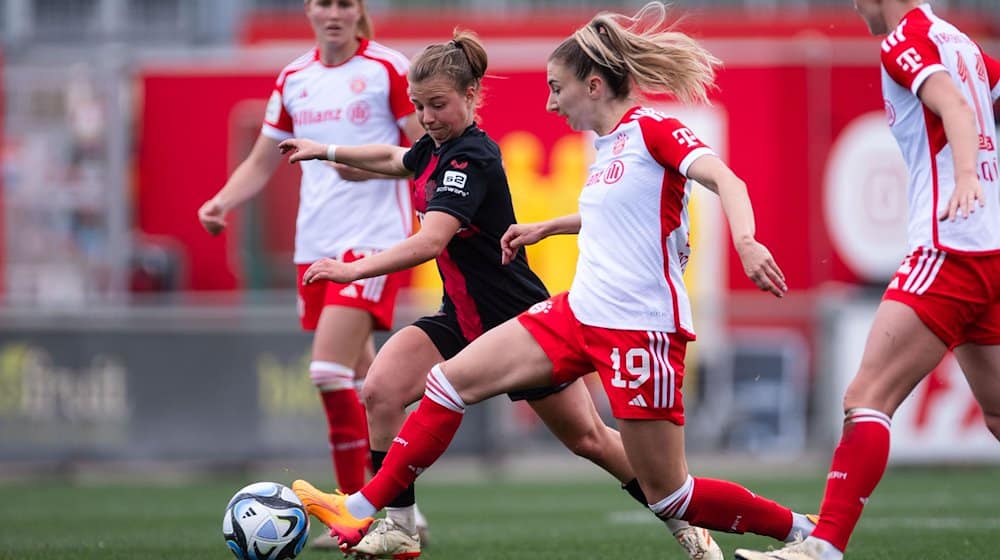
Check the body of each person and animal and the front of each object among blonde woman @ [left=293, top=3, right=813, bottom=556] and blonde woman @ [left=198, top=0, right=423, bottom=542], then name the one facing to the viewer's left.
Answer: blonde woman @ [left=293, top=3, right=813, bottom=556]

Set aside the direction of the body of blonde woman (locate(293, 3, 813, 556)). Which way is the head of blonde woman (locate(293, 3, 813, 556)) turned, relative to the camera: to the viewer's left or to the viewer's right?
to the viewer's left

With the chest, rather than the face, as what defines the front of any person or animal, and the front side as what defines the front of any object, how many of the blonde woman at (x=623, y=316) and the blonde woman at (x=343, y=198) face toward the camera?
1

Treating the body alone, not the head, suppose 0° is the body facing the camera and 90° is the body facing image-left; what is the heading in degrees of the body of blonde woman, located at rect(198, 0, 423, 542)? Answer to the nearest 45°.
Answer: approximately 0°

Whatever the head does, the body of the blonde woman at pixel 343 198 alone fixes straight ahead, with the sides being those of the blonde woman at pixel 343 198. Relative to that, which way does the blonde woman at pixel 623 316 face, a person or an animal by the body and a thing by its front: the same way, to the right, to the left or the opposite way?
to the right

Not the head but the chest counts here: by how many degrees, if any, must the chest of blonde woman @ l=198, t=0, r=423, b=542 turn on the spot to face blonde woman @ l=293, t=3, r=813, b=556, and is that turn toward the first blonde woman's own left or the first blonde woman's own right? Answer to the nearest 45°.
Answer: approximately 45° to the first blonde woman's own left

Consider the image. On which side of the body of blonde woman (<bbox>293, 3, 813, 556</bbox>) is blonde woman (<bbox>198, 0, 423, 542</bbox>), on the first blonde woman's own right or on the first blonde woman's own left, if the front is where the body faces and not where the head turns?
on the first blonde woman's own right

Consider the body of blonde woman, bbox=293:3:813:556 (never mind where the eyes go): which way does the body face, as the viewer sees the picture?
to the viewer's left
